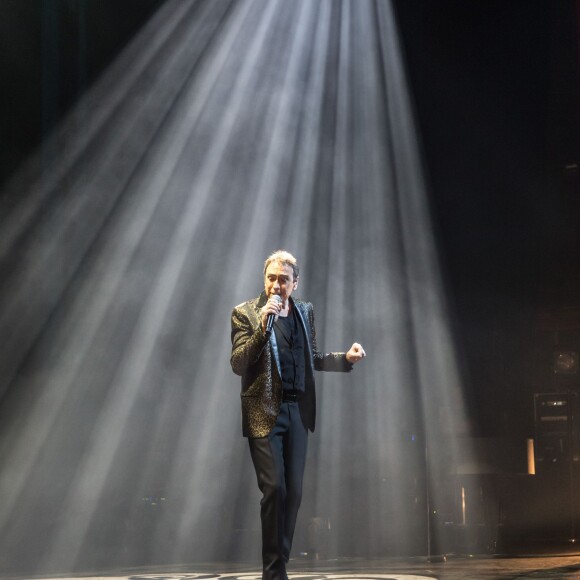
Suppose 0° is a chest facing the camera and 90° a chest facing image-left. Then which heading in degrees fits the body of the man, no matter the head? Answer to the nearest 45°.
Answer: approximately 315°
